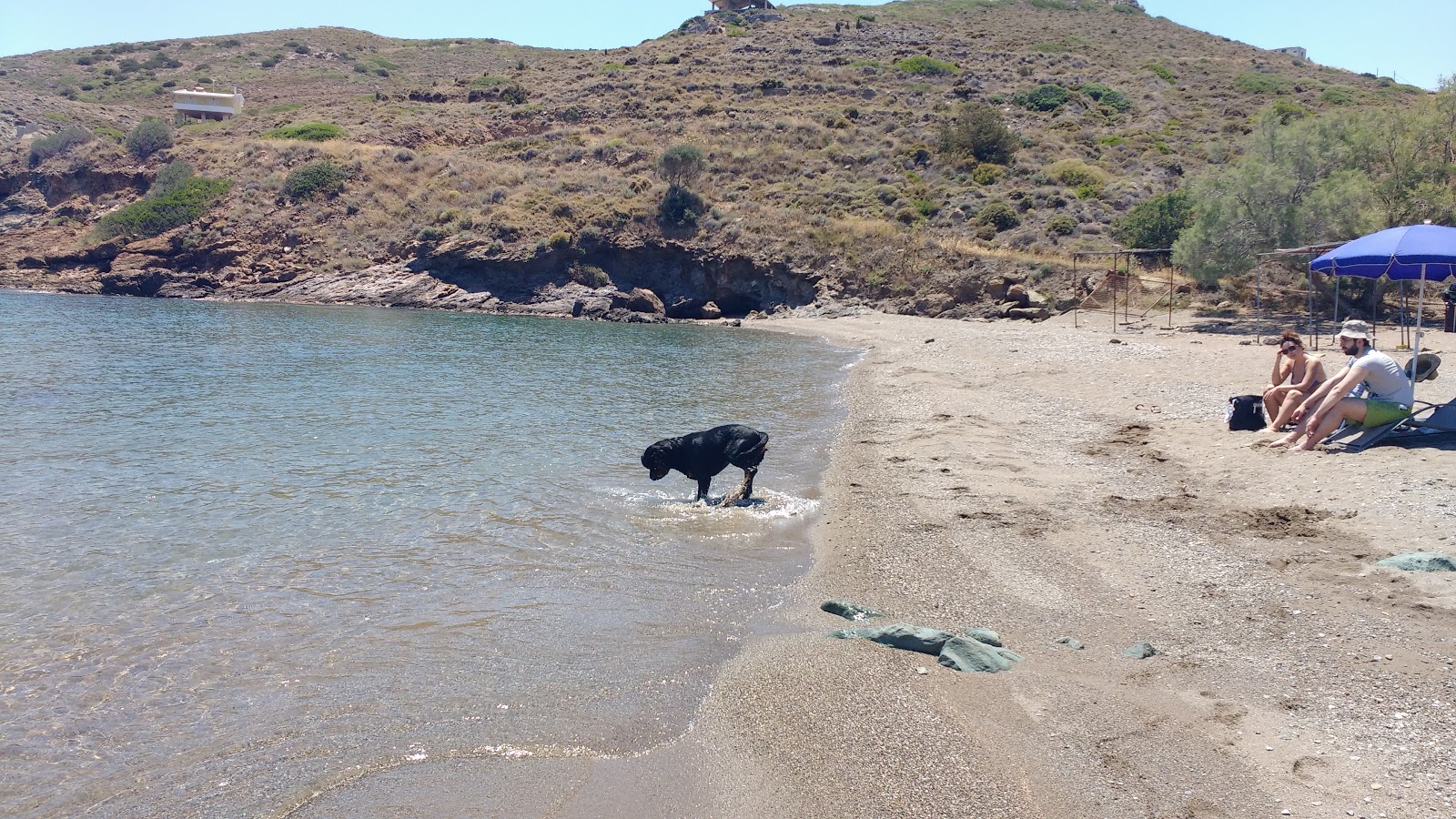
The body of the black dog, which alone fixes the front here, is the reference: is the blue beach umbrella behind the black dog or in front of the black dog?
behind

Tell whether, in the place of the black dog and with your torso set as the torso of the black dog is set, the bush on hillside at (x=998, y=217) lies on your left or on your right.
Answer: on your right

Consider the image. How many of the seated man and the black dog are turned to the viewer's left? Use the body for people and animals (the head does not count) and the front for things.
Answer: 2

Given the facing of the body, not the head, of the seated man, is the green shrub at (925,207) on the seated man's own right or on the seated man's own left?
on the seated man's own right

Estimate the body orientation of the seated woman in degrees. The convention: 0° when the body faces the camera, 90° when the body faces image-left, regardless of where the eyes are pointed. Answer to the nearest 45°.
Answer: approximately 45°

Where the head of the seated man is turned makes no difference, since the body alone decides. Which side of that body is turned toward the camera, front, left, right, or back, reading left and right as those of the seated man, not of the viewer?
left

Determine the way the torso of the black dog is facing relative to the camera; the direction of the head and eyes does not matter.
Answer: to the viewer's left
